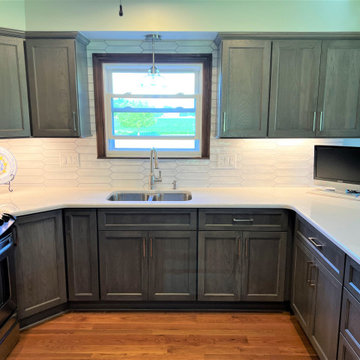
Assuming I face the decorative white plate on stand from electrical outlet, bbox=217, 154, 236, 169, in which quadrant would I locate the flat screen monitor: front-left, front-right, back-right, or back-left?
back-left

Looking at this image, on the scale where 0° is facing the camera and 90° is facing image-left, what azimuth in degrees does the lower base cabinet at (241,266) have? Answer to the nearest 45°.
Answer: approximately 0°

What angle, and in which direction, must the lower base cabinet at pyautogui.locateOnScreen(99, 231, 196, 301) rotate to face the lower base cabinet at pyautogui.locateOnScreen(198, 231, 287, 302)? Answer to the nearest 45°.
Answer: approximately 90° to its left

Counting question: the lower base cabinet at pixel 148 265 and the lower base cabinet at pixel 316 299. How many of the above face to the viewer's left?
1

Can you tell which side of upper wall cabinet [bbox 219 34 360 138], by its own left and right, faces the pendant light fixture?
right

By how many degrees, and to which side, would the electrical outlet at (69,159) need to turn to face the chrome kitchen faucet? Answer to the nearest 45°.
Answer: approximately 45° to its left
